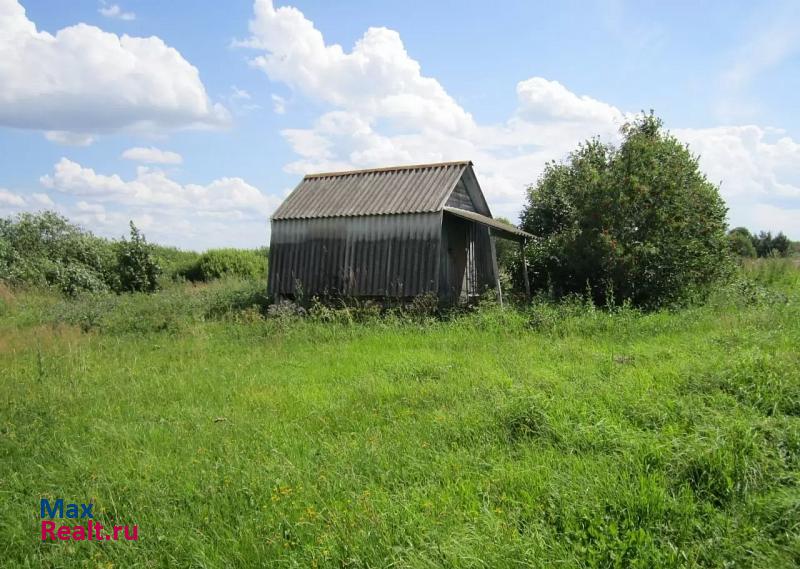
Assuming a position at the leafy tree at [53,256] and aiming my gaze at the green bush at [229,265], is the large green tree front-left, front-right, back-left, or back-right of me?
front-right

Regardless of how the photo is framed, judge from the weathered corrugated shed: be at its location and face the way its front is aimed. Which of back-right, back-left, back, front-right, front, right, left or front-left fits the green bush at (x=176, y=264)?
back

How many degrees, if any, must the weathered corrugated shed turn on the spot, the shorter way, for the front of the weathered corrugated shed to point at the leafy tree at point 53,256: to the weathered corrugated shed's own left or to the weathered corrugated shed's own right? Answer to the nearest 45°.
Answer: approximately 180°

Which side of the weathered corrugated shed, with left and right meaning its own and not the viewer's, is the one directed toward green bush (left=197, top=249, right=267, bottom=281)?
back

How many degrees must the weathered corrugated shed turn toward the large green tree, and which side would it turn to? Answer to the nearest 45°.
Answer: approximately 45° to its left

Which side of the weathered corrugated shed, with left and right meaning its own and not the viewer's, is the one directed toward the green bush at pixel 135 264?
back

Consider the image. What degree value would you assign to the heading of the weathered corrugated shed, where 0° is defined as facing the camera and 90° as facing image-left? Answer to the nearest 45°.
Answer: approximately 315°

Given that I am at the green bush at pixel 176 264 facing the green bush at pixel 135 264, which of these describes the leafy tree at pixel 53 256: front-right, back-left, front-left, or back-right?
front-right

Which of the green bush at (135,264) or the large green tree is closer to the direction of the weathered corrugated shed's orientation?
the large green tree
